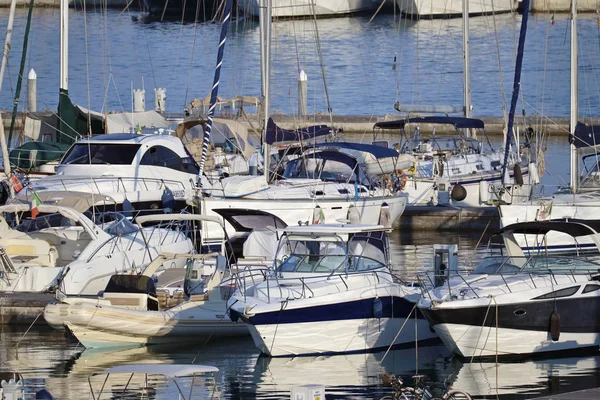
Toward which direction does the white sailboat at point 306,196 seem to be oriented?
to the viewer's left

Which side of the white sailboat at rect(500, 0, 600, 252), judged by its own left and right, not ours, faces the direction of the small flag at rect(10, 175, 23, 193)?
front

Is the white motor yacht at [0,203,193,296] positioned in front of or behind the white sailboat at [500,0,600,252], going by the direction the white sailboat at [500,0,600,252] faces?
in front

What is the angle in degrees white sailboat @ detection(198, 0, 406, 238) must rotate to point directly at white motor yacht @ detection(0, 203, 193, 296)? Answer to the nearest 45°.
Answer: approximately 45° to its left

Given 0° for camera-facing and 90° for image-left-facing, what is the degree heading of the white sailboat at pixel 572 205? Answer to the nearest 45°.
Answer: approximately 90°

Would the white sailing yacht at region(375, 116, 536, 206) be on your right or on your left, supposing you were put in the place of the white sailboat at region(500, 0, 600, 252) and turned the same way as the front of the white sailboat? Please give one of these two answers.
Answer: on your right
